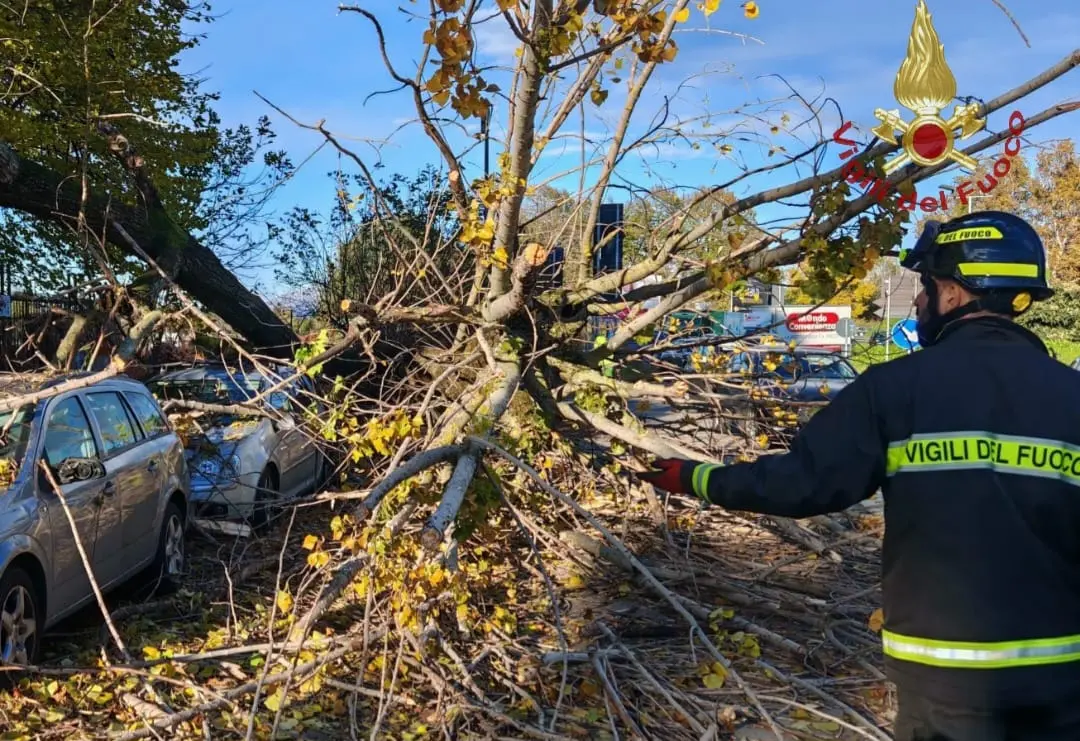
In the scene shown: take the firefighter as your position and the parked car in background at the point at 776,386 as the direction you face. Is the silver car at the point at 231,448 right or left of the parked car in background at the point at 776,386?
left

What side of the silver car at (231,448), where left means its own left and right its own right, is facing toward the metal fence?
right

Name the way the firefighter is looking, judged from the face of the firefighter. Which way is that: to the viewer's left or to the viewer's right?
to the viewer's left

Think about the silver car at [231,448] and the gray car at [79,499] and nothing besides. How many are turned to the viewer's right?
0

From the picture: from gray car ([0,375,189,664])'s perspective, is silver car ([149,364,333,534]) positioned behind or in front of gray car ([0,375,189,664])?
behind

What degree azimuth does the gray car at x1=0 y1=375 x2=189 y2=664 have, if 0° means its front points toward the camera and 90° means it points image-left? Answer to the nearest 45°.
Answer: approximately 45°
